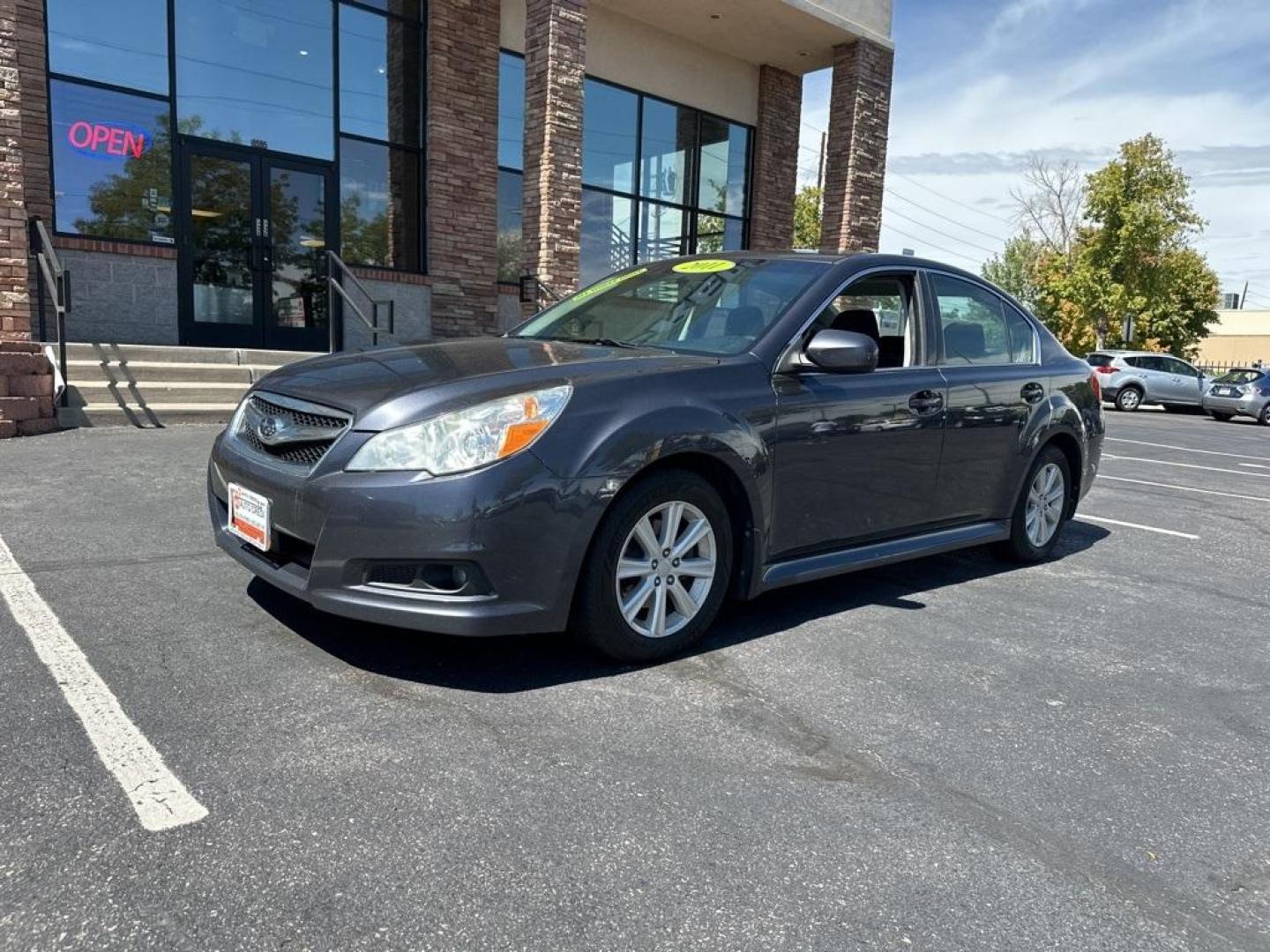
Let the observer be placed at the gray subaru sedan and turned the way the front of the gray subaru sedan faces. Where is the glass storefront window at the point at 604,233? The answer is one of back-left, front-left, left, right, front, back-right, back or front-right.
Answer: back-right

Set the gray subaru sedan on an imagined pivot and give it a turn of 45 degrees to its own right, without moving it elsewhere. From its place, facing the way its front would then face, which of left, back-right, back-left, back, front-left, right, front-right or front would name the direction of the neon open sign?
front-right

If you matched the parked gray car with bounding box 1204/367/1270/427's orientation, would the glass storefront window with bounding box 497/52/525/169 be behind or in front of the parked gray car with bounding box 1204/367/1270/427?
behind

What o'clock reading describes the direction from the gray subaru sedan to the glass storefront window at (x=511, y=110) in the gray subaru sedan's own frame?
The glass storefront window is roughly at 4 o'clock from the gray subaru sedan.

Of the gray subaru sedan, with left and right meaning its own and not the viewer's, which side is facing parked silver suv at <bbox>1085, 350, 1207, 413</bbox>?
back

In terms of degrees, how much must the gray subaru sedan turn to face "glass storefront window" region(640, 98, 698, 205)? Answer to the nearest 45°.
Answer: approximately 135° to its right

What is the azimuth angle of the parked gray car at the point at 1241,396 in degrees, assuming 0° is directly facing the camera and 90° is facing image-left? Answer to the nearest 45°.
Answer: approximately 225°

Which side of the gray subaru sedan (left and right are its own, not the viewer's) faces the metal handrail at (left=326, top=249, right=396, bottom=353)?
right

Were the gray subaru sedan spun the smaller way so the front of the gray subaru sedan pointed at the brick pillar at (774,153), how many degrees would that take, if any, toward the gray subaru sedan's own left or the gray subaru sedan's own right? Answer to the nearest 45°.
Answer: approximately 135° to the gray subaru sedan's own right

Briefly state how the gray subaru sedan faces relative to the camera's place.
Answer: facing the viewer and to the left of the viewer
